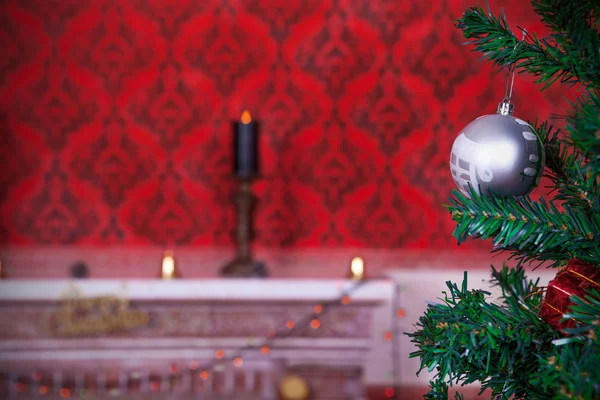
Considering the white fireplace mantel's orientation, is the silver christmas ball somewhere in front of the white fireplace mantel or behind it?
in front

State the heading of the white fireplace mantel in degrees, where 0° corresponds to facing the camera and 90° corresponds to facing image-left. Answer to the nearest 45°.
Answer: approximately 0°
